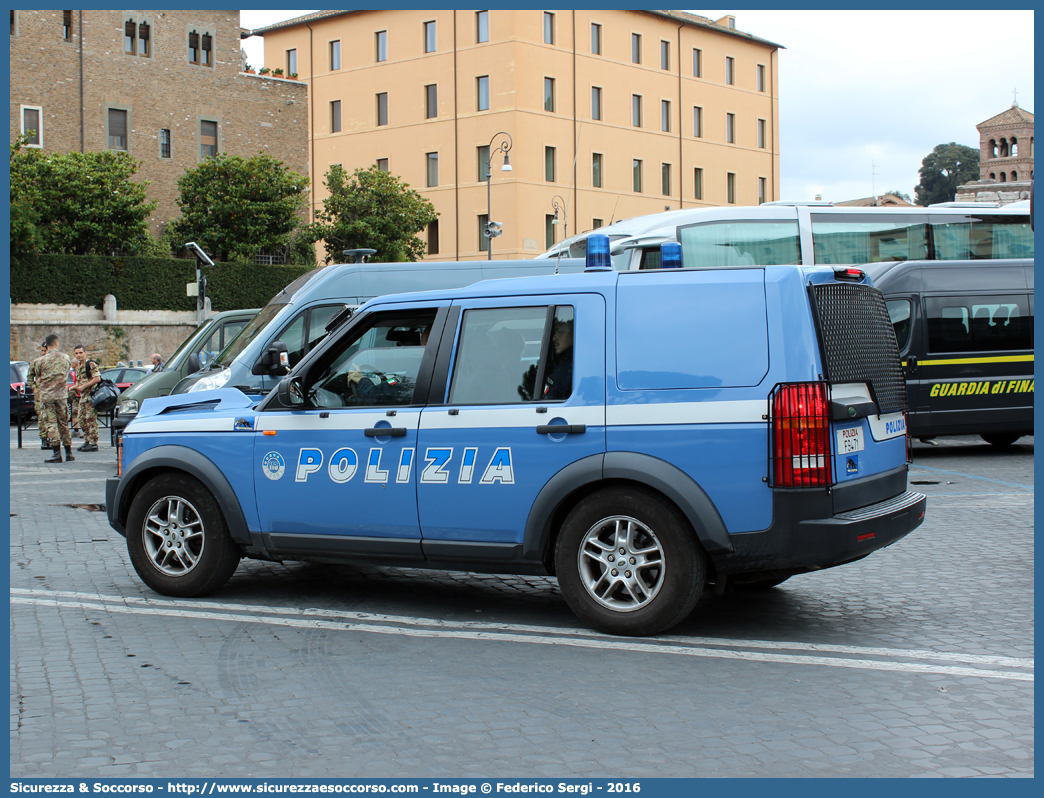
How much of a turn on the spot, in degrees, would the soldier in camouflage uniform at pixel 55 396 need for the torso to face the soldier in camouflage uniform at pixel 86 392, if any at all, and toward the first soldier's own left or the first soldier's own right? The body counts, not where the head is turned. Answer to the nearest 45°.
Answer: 0° — they already face them

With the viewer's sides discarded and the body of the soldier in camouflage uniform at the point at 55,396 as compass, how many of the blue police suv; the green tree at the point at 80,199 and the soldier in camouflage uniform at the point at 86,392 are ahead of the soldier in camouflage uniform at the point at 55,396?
2

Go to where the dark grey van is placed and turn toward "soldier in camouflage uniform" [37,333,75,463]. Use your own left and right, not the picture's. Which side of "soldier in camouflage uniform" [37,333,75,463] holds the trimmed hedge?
right
